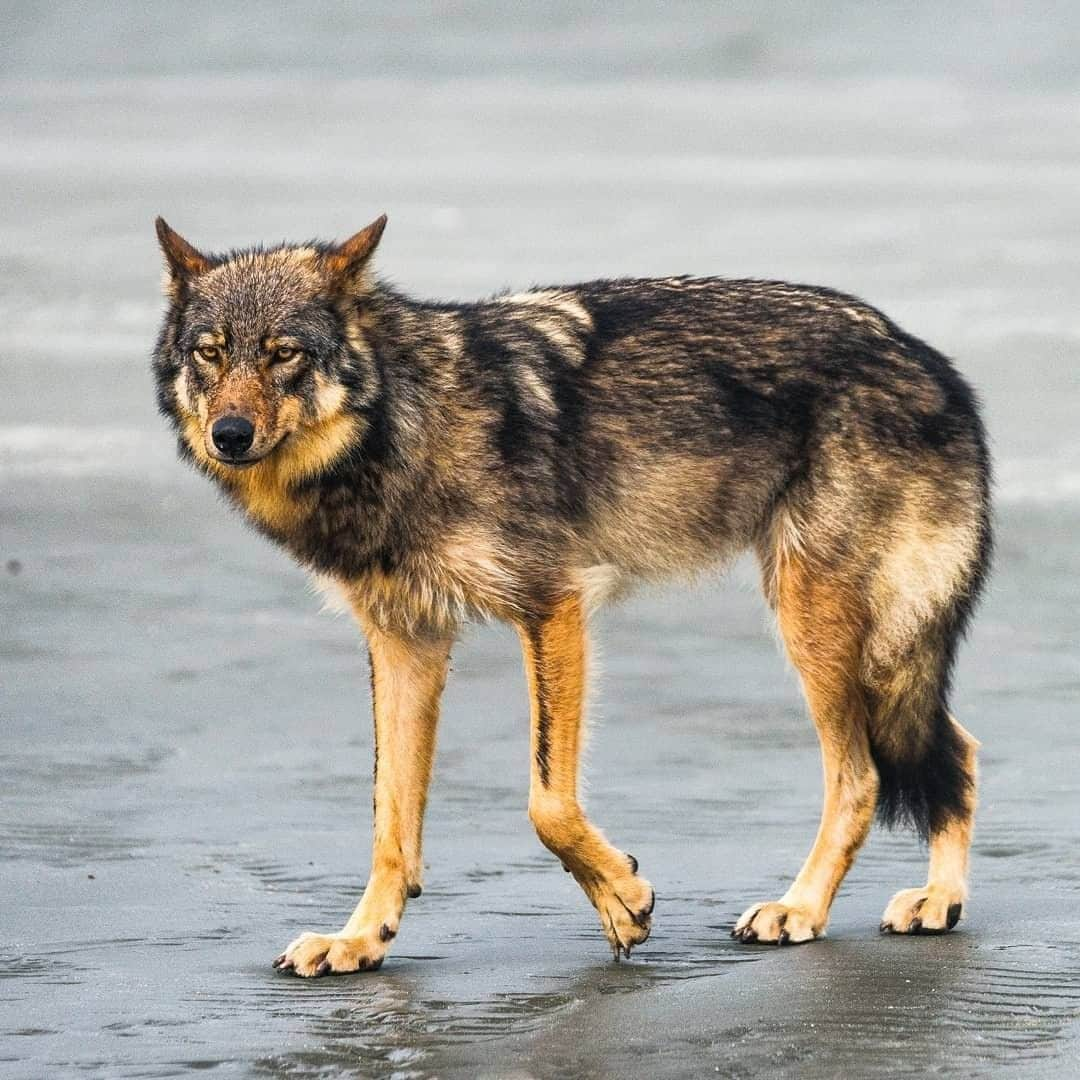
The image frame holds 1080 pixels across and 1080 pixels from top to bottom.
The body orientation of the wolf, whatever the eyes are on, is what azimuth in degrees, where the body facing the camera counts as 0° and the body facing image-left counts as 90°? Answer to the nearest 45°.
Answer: approximately 90°
